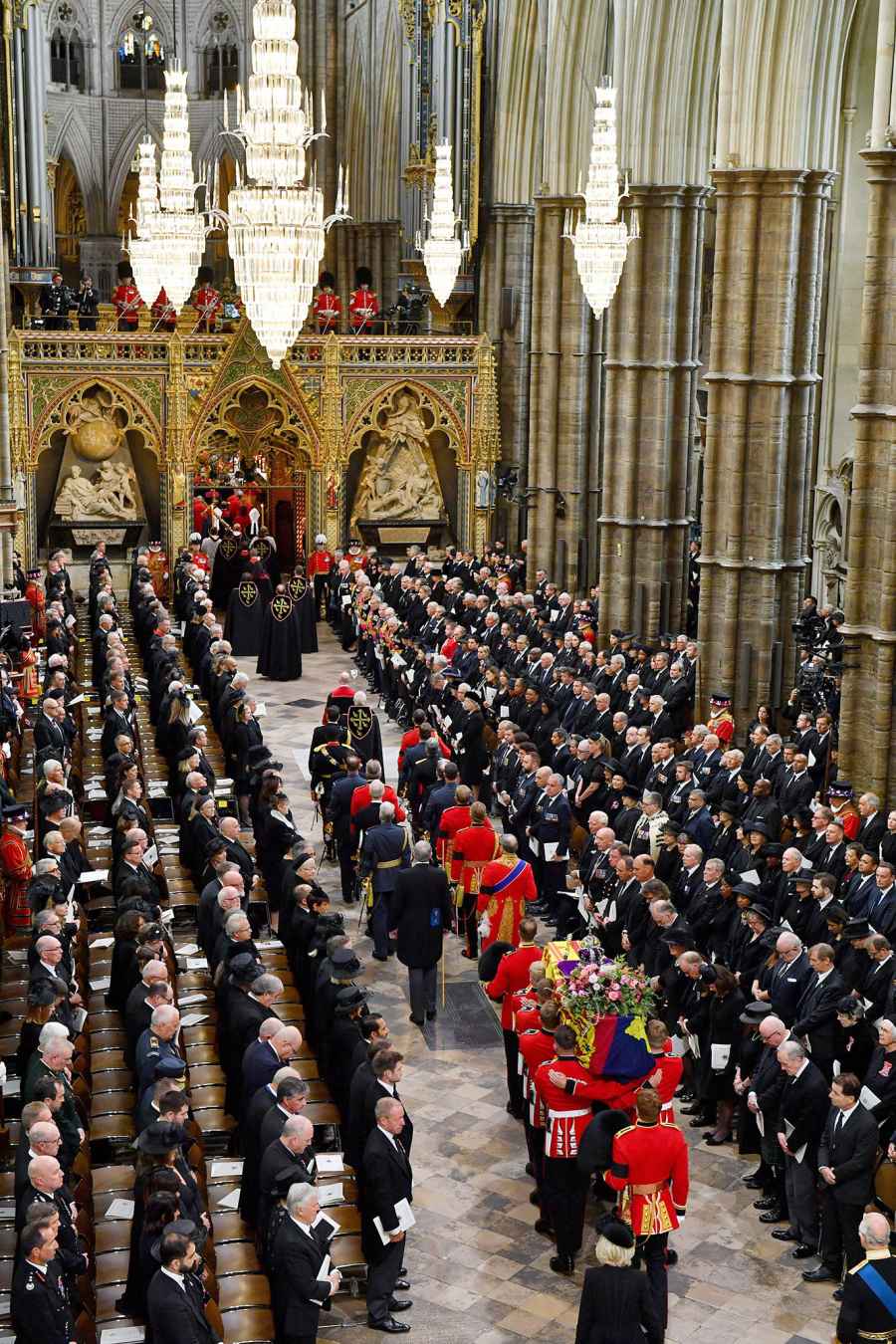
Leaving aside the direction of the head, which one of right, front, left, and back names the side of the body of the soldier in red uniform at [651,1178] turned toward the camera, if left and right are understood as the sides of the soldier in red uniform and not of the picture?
back

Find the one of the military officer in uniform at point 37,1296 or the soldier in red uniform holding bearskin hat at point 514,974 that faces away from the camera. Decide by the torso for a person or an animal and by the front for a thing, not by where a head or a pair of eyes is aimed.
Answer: the soldier in red uniform holding bearskin hat

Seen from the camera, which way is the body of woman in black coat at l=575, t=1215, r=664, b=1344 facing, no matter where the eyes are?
away from the camera

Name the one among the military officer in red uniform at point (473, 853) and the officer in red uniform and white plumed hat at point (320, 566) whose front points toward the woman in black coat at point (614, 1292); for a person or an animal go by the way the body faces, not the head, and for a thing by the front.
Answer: the officer in red uniform and white plumed hat at point (320, 566)

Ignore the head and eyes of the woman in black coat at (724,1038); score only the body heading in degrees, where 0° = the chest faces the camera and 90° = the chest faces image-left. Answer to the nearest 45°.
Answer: approximately 90°

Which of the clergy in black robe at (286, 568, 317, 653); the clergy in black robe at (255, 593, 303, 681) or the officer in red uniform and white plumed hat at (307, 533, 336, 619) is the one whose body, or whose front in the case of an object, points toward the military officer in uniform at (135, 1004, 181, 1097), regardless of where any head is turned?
the officer in red uniform and white plumed hat

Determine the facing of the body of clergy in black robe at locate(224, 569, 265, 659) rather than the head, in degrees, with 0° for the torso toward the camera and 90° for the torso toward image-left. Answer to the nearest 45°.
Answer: approximately 180°

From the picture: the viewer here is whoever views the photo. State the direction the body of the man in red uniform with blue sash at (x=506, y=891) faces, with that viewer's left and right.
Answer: facing away from the viewer

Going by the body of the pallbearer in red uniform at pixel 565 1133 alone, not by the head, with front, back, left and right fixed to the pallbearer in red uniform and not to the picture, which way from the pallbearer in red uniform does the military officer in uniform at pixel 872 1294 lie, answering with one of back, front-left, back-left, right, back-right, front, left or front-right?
back-right
